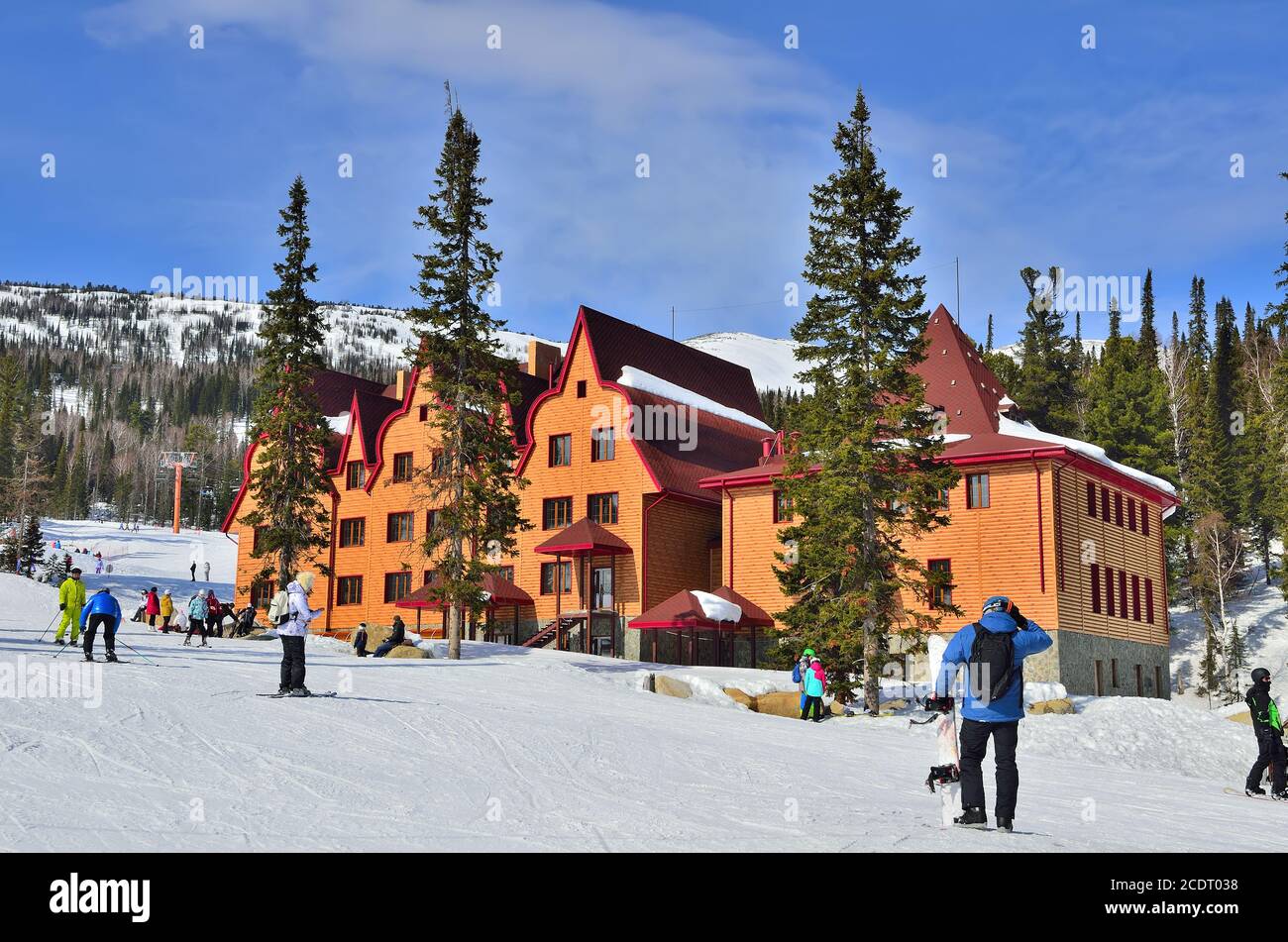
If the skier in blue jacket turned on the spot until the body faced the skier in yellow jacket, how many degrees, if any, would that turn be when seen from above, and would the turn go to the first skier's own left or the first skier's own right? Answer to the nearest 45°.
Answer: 0° — they already face them

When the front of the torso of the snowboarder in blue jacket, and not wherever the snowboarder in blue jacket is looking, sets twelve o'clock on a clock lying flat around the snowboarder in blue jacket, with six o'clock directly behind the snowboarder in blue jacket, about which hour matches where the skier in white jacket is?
The skier in white jacket is roughly at 10 o'clock from the snowboarder in blue jacket.

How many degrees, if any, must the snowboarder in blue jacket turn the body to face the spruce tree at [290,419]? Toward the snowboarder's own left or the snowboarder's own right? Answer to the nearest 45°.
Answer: approximately 45° to the snowboarder's own left

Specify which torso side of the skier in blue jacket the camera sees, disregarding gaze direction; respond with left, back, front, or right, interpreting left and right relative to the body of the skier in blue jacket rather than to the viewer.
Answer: back

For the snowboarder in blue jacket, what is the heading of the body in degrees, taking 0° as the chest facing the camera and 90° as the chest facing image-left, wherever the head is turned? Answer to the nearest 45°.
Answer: approximately 180°

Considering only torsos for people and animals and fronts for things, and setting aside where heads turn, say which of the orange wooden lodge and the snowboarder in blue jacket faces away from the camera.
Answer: the snowboarder in blue jacket

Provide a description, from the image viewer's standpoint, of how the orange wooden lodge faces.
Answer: facing the viewer and to the left of the viewer

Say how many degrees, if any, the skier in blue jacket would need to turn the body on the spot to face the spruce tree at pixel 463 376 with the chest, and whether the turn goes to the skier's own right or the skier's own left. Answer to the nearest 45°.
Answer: approximately 45° to the skier's own right

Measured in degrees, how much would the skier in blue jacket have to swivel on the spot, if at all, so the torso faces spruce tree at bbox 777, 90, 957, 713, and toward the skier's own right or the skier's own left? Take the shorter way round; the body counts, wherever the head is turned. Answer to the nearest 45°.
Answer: approximately 90° to the skier's own right

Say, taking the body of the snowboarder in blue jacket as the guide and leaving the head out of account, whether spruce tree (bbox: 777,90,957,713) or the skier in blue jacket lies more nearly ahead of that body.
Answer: the spruce tree

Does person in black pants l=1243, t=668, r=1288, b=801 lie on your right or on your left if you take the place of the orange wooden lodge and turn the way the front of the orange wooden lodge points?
on your left

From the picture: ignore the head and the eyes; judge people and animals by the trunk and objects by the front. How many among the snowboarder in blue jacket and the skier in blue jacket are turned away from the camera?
2

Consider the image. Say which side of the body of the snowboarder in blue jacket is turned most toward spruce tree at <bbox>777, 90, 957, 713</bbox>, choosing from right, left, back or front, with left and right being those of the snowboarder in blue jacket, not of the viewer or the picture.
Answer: front

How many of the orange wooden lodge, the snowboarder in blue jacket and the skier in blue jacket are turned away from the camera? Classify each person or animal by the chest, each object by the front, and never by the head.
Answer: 2

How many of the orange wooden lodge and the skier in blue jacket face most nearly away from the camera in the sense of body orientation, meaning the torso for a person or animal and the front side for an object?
1

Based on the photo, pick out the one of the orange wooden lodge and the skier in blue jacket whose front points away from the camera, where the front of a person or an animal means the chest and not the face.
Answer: the skier in blue jacket
